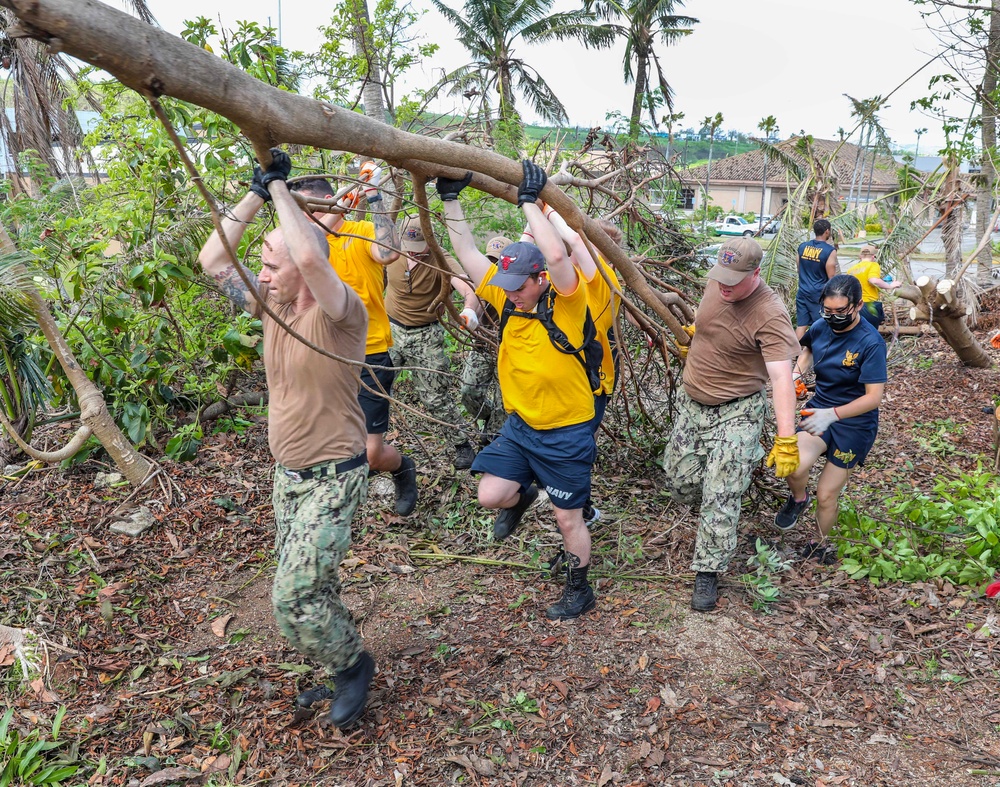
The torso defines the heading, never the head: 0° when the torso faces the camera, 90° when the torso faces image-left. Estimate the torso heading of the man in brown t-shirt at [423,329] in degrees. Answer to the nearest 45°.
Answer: approximately 0°

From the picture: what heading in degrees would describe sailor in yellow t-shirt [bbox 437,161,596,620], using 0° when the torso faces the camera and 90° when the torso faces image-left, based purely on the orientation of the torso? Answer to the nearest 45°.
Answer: approximately 45°

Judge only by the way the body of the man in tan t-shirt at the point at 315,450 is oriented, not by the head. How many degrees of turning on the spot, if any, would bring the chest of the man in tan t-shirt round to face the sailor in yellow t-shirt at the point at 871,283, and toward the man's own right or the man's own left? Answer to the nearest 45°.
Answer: approximately 180°

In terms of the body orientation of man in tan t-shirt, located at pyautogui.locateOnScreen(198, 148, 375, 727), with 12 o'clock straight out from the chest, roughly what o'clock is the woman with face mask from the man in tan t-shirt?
The woman with face mask is roughly at 7 o'clock from the man in tan t-shirt.

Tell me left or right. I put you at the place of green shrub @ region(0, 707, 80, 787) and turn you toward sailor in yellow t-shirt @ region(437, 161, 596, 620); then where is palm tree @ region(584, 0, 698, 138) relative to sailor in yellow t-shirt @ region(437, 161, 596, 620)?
left

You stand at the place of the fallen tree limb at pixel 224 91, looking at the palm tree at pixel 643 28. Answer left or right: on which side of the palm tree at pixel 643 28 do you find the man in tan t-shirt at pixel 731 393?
right
